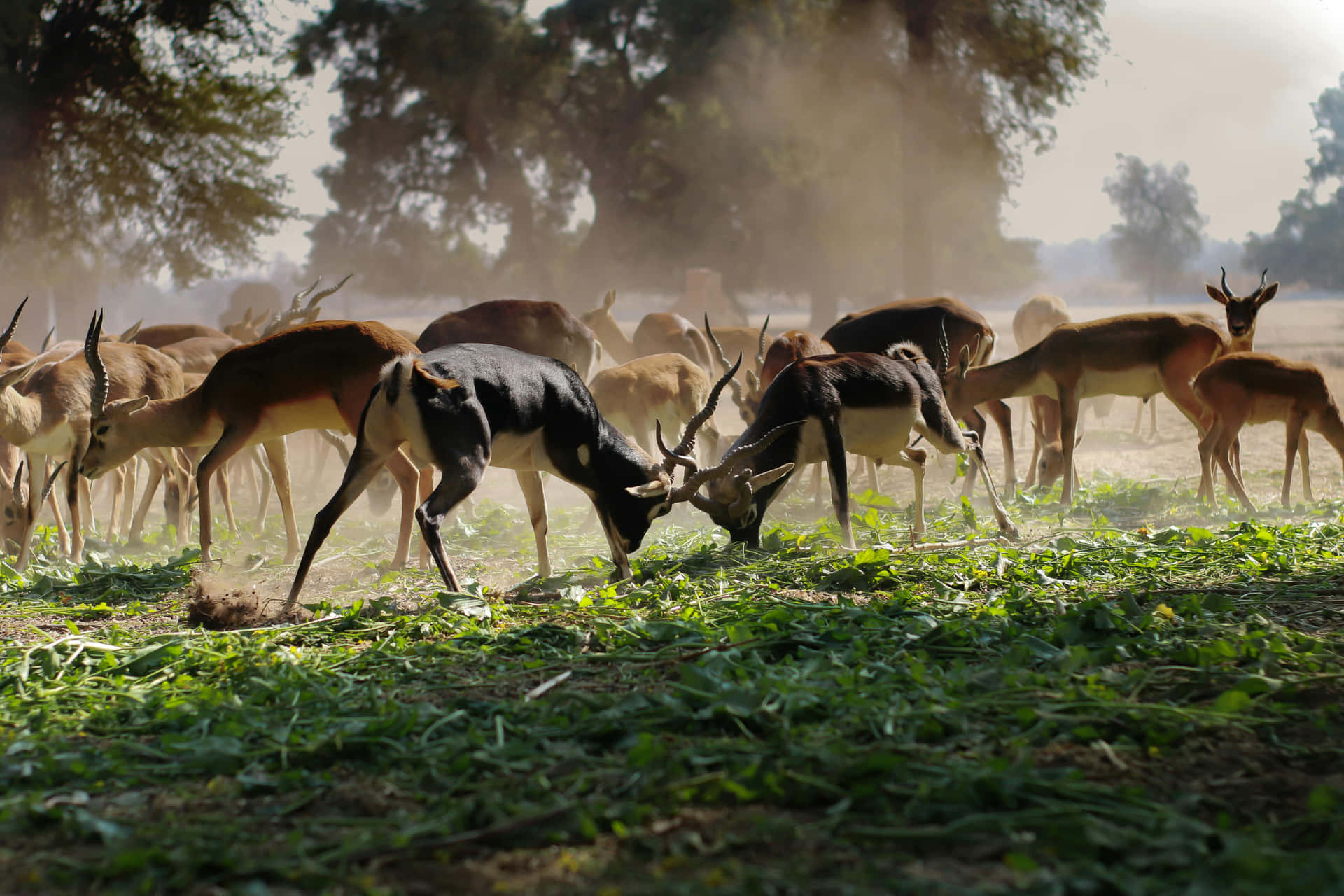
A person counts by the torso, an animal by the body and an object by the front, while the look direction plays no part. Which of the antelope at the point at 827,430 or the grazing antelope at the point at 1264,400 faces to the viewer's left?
the antelope at the point at 827,430

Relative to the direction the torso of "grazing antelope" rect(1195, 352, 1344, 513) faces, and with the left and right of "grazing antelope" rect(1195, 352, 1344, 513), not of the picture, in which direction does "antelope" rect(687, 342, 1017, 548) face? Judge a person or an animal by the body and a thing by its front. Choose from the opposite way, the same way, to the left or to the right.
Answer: the opposite way

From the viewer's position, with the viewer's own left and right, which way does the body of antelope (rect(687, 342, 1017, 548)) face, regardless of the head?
facing to the left of the viewer

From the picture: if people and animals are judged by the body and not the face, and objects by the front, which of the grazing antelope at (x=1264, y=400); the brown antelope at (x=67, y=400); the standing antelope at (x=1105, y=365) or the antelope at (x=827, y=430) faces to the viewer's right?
the grazing antelope at (x=1264, y=400)

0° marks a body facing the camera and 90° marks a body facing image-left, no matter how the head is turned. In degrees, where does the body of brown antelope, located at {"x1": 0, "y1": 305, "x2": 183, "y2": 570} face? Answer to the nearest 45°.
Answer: approximately 45°

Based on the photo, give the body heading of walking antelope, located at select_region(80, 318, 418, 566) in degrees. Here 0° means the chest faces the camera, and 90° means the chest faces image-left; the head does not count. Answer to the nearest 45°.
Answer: approximately 90°

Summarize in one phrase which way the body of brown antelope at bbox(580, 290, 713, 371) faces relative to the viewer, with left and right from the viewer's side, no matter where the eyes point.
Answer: facing to the left of the viewer

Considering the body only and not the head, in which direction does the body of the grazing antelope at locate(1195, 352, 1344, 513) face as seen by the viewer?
to the viewer's right

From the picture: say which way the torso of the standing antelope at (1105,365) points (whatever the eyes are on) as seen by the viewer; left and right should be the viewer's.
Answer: facing to the left of the viewer

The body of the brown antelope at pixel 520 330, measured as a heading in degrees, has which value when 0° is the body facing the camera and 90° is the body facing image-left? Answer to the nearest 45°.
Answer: approximately 90°

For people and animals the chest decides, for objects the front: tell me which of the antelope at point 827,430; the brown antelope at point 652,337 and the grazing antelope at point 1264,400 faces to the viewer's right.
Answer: the grazing antelope at point 1264,400

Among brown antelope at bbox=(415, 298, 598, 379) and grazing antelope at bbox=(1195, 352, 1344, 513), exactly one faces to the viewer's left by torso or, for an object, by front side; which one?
the brown antelope
